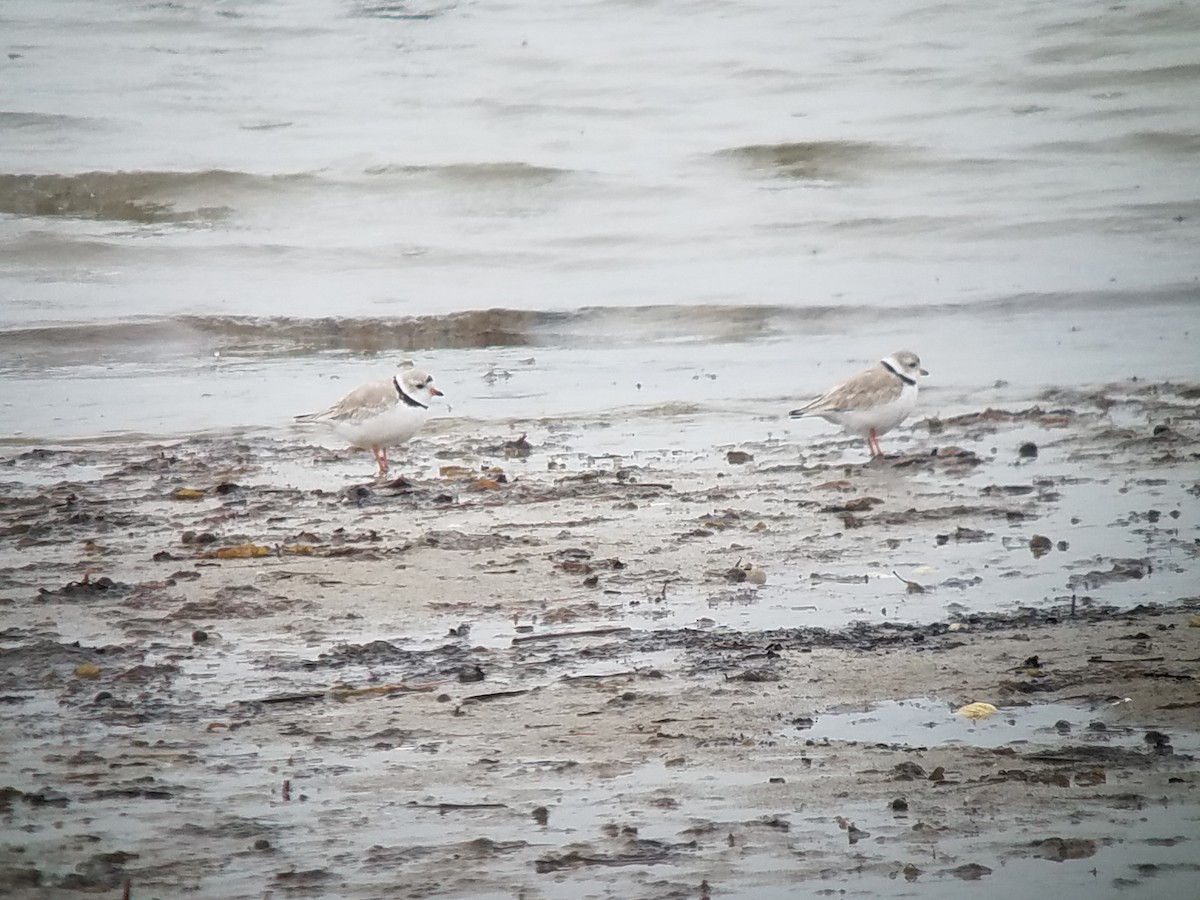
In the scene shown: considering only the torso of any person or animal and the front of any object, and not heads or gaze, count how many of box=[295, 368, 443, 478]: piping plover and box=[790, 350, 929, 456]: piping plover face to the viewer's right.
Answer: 2

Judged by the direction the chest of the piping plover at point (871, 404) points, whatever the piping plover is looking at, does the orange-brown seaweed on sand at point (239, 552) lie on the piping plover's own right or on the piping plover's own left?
on the piping plover's own right

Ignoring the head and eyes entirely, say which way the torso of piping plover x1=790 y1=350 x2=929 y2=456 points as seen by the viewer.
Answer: to the viewer's right

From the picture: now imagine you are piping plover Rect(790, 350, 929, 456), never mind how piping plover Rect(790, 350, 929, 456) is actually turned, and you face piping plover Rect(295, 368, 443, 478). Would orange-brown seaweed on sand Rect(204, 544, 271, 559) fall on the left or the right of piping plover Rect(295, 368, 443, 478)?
left

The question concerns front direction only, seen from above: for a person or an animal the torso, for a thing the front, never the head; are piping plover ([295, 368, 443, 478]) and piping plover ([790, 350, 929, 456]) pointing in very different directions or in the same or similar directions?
same or similar directions

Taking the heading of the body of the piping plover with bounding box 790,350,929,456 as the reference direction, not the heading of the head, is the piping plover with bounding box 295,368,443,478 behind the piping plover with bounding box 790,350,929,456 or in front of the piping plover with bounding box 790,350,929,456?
behind

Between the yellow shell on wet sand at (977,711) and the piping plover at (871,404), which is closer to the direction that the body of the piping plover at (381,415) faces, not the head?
the piping plover

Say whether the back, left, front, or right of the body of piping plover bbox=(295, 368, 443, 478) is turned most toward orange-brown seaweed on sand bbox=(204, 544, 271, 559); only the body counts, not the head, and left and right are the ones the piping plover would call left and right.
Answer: right

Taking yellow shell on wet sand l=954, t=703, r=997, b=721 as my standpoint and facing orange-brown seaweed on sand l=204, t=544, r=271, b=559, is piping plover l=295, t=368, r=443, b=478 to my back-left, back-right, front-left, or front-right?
front-right

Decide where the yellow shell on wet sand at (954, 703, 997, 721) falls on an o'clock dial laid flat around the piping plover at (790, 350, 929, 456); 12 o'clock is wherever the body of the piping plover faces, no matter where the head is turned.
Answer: The yellow shell on wet sand is roughly at 3 o'clock from the piping plover.

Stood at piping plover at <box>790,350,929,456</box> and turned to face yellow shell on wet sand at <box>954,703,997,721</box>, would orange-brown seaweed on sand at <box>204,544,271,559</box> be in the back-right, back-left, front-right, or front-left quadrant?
front-right

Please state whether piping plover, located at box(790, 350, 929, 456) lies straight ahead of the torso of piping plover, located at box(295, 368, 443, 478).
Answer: yes

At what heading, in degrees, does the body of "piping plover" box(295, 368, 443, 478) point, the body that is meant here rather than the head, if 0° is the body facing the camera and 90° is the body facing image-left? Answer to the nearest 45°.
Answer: approximately 270°

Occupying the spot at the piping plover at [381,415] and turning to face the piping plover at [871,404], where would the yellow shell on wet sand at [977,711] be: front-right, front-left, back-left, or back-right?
front-right
